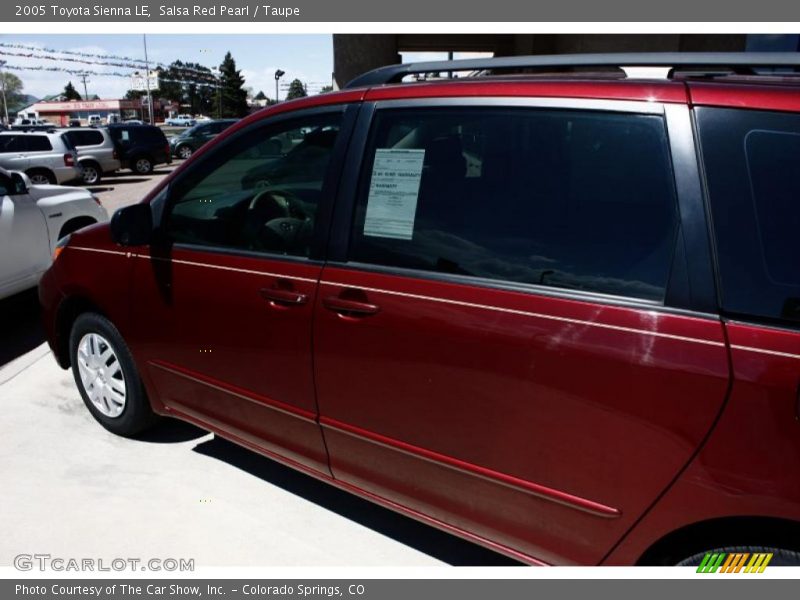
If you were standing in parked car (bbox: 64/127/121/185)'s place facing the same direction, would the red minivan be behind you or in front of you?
behind

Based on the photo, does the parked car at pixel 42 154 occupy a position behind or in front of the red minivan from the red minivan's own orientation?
in front

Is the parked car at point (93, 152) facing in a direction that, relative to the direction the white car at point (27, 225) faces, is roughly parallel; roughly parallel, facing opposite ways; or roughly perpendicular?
roughly perpendicular

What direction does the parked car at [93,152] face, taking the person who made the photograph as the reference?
facing away from the viewer and to the left of the viewer

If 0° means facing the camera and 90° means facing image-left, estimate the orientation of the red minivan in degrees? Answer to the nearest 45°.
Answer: approximately 135°

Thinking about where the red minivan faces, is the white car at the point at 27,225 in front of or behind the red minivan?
in front

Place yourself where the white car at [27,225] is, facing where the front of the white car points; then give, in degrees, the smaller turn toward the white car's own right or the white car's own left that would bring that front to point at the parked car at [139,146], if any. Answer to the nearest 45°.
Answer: approximately 45° to the white car's own left

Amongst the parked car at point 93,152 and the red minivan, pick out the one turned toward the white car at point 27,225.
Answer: the red minivan

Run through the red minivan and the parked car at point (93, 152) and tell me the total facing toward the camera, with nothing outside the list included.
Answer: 0

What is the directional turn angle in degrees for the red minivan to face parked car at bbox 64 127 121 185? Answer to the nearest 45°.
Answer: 0° — it already faces it

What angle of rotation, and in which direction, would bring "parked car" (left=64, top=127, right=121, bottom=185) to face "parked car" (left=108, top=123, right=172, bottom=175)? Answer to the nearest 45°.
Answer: approximately 90° to its right

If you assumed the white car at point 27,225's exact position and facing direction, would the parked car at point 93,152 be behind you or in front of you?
in front
